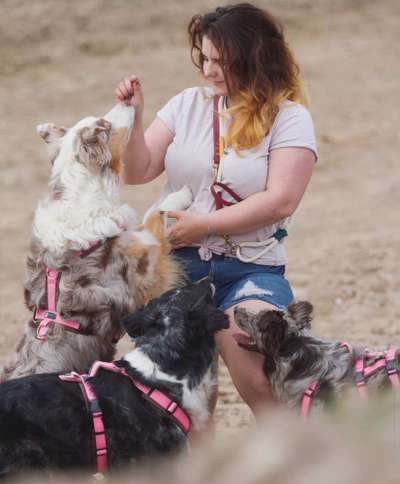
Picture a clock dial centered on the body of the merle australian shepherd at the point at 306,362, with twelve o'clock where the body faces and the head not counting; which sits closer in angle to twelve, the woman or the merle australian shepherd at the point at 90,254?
the merle australian shepherd

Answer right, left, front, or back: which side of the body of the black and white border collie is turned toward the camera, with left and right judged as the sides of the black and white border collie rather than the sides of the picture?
right

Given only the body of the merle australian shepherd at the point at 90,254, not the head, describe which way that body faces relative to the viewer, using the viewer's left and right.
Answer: facing away from the viewer and to the right of the viewer

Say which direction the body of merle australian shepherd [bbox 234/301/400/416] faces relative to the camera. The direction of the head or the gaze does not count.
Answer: to the viewer's left

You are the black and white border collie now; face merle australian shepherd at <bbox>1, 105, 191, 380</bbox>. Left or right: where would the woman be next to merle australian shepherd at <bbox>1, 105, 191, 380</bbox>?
right

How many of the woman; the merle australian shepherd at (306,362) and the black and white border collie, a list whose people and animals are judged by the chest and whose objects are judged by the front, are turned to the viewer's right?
1

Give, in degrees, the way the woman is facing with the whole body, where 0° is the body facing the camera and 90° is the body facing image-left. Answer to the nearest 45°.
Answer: approximately 45°

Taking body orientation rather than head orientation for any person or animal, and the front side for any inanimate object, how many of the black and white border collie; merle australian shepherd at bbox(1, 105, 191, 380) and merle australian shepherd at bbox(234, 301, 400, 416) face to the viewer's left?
1

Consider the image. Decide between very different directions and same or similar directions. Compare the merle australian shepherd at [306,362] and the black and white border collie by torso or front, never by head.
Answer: very different directions

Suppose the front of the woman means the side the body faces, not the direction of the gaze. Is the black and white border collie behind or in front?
in front

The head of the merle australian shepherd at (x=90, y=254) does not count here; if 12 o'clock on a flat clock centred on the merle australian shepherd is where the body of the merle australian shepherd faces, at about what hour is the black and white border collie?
The black and white border collie is roughly at 4 o'clock from the merle australian shepherd.

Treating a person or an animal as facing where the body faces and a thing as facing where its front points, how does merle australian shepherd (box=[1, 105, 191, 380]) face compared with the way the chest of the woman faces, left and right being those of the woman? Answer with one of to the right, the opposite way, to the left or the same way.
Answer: the opposite way

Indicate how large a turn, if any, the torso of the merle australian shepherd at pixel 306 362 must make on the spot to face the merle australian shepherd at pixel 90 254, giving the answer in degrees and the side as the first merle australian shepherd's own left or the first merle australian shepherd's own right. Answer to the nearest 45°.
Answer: approximately 45° to the first merle australian shepherd's own right

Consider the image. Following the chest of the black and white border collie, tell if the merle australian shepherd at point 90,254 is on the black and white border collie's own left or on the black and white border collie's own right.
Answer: on the black and white border collie's own left
